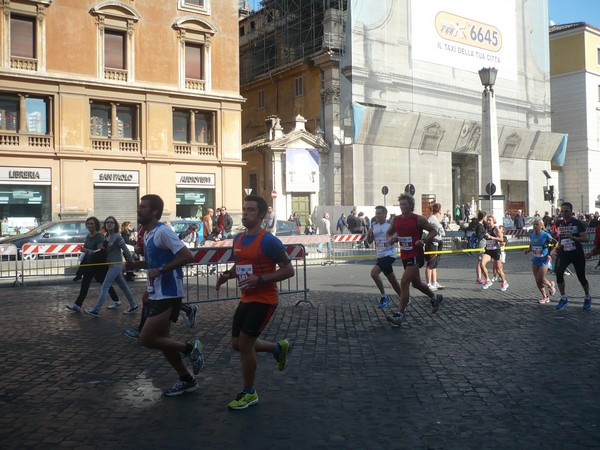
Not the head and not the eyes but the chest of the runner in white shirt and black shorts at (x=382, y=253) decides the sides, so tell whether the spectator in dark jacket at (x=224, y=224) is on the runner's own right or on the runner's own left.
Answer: on the runner's own right

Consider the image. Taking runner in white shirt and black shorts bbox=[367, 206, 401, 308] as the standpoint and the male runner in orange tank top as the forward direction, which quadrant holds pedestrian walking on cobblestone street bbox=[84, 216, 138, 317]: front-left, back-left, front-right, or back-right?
front-right

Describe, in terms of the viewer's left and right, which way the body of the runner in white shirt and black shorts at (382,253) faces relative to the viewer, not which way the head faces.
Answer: facing the viewer and to the left of the viewer

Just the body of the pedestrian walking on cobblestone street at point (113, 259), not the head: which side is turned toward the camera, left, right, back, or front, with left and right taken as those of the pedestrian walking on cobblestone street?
left

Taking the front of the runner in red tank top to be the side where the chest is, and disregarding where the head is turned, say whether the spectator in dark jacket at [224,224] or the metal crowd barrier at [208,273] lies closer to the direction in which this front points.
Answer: the metal crowd barrier

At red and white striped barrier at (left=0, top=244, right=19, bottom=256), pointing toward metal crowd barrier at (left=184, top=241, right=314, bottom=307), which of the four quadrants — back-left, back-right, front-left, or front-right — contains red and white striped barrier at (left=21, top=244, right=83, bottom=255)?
front-left

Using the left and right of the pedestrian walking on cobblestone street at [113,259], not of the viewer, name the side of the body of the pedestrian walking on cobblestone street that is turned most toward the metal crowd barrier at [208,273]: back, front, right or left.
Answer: back

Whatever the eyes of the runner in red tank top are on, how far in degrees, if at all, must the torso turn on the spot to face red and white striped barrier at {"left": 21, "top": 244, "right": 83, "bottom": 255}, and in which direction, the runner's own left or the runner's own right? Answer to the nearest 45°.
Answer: approximately 90° to the runner's own right
